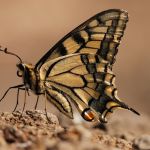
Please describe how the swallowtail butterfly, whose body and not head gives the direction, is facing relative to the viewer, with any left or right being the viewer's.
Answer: facing to the left of the viewer

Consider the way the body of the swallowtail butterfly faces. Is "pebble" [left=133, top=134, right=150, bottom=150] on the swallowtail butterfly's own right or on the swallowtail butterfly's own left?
on the swallowtail butterfly's own left
